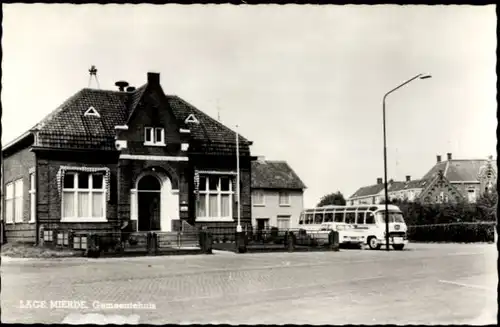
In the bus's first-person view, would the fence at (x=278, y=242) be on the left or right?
on its right

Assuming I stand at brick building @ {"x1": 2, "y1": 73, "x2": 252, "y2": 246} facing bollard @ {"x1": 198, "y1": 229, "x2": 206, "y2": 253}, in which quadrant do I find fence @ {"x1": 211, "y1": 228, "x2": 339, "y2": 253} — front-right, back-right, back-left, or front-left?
front-left

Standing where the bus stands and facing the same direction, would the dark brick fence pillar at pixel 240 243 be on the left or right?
on its right

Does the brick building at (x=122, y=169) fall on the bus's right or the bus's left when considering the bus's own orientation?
on its right

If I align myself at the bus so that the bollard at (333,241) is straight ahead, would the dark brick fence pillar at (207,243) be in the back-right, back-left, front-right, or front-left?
front-right

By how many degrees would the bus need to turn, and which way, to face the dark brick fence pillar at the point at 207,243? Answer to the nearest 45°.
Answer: approximately 90° to its right

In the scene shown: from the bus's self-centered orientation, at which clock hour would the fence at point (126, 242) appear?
The fence is roughly at 3 o'clock from the bus.

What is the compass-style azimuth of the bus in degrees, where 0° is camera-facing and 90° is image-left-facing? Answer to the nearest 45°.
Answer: approximately 315°
